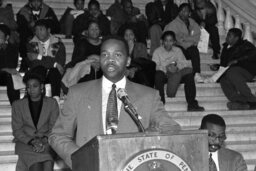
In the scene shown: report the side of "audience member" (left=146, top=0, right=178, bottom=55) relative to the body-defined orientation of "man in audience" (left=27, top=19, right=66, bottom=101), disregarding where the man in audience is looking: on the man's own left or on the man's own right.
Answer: on the man's own left

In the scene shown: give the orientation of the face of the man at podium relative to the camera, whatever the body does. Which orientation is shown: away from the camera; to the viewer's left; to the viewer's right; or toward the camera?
toward the camera

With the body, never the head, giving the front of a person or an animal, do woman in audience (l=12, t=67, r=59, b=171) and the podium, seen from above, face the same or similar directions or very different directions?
same or similar directions

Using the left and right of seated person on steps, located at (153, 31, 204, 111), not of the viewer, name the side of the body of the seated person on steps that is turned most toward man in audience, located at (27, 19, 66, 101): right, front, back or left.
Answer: right

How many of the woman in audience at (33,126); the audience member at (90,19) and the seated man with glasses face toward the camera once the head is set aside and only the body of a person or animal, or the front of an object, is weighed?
3

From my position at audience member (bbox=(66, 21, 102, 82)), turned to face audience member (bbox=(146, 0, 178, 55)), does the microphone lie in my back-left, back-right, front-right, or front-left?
back-right

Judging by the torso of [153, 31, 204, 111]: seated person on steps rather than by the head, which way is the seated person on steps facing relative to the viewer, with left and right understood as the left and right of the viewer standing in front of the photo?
facing the viewer

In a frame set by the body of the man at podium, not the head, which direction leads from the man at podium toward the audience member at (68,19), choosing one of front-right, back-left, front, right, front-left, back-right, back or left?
back

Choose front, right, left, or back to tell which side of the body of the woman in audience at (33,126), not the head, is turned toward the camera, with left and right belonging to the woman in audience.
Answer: front

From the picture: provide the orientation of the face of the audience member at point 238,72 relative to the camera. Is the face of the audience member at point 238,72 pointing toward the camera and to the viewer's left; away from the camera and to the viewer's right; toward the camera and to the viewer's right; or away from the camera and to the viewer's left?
toward the camera and to the viewer's left

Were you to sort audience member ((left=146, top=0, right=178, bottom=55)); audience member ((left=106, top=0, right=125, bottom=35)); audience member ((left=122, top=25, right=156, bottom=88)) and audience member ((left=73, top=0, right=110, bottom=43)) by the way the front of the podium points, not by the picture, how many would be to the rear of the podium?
4
